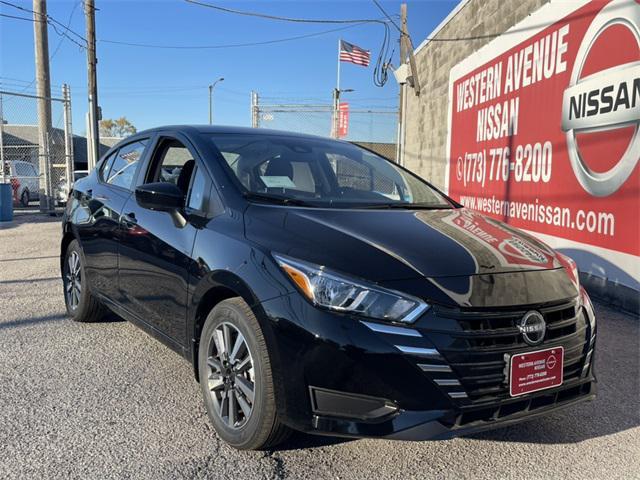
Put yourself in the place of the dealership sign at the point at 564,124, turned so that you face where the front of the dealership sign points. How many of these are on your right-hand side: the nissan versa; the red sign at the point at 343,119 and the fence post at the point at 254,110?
2

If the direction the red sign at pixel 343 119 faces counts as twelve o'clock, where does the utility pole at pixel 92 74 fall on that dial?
The utility pole is roughly at 2 o'clock from the red sign.

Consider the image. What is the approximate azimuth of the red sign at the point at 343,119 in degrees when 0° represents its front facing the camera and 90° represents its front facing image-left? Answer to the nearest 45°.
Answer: approximately 0°

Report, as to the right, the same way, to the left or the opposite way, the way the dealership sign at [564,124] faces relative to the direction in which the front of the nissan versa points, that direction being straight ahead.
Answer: to the right

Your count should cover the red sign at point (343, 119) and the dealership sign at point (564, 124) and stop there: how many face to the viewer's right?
0

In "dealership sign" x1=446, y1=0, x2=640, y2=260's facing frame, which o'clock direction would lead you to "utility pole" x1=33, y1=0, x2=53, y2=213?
The utility pole is roughly at 2 o'clock from the dealership sign.

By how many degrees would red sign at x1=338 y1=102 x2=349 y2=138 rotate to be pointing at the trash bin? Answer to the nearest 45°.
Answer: approximately 45° to its right

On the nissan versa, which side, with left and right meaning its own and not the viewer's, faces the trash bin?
back

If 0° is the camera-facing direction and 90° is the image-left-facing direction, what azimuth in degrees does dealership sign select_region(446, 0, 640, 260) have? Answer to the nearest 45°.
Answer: approximately 45°

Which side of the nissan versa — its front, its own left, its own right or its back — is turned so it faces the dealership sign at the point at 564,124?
left

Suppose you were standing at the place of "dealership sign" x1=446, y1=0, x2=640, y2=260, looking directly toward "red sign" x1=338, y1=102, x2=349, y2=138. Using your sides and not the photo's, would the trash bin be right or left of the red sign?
left

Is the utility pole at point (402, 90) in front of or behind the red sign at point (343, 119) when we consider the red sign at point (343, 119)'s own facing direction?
in front

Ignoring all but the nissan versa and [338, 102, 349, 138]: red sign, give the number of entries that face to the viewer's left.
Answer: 0
